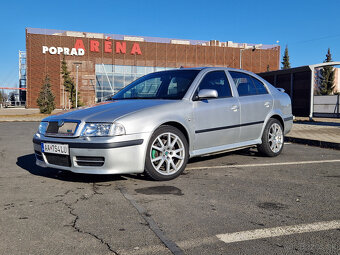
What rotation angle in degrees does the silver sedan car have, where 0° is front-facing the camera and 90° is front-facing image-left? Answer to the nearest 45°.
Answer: approximately 45°
